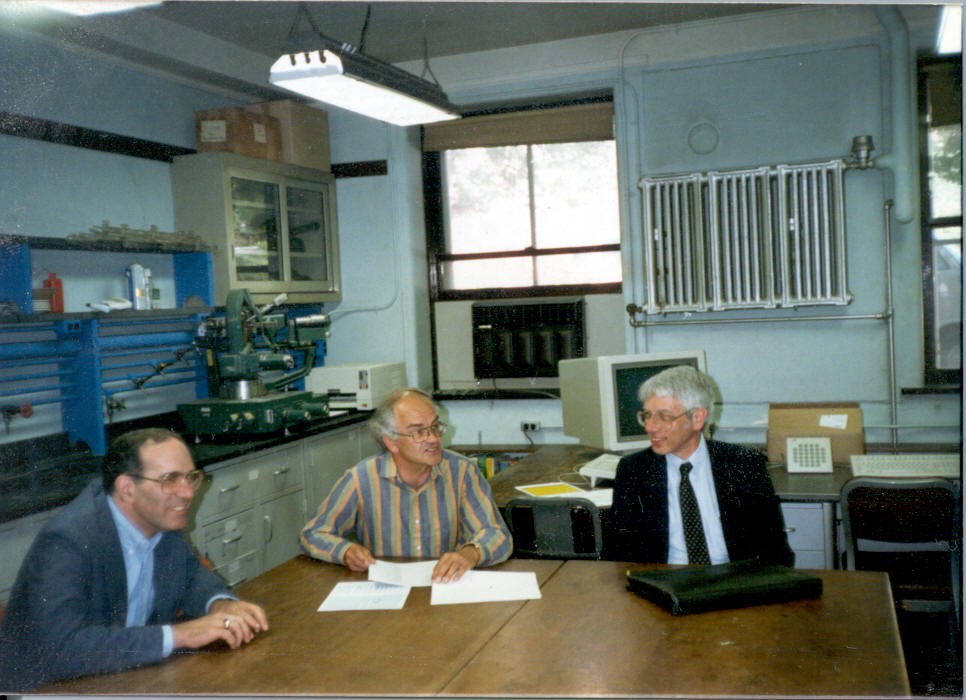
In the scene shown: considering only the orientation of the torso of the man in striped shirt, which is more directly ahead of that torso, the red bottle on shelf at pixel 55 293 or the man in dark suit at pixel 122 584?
the man in dark suit

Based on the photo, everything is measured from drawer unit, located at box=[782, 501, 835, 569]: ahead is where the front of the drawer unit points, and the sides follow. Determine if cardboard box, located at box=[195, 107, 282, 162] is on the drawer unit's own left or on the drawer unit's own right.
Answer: on the drawer unit's own right

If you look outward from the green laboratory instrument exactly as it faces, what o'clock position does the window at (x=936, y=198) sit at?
The window is roughly at 11 o'clock from the green laboratory instrument.

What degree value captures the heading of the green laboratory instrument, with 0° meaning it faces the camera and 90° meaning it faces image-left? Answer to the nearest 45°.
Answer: approximately 315°

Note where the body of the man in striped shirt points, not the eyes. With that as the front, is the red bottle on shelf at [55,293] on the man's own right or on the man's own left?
on the man's own right

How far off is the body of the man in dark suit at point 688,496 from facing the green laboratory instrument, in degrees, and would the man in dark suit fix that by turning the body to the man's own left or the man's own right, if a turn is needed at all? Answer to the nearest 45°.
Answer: approximately 135° to the man's own right

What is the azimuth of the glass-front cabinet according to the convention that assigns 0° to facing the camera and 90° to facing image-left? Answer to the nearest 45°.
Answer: approximately 315°

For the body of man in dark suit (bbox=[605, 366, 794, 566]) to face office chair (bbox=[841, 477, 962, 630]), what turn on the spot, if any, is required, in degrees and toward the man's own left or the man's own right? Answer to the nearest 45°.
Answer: approximately 135° to the man's own left

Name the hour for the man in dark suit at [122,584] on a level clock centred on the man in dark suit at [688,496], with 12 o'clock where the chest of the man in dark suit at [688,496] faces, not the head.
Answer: the man in dark suit at [122,584] is roughly at 2 o'clock from the man in dark suit at [688,496].

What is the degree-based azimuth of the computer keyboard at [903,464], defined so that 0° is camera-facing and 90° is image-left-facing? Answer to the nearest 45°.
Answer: approximately 0°
